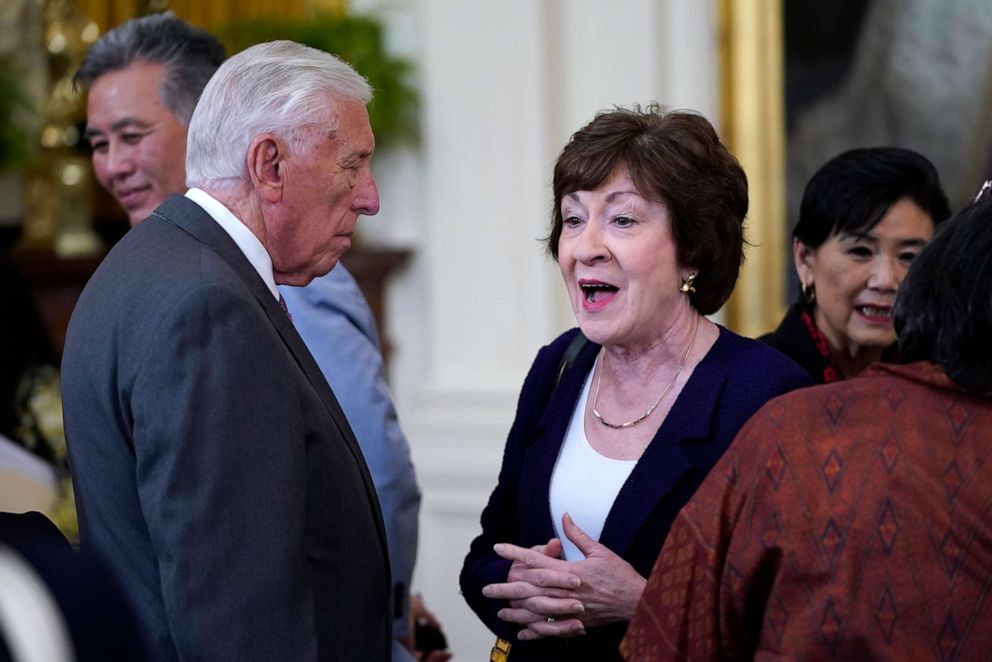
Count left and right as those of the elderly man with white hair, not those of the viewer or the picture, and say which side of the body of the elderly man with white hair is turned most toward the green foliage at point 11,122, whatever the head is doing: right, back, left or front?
left

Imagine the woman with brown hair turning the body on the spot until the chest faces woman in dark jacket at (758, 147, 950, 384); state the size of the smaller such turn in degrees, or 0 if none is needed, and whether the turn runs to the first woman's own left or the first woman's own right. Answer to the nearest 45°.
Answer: approximately 180°

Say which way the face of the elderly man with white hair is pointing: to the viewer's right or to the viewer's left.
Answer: to the viewer's right

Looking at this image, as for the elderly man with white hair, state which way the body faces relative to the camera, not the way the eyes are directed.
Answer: to the viewer's right

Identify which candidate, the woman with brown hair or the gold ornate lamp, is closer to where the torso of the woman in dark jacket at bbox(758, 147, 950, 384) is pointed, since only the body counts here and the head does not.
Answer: the woman with brown hair

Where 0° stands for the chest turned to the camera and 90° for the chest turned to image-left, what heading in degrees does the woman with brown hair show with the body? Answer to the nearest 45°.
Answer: approximately 45°

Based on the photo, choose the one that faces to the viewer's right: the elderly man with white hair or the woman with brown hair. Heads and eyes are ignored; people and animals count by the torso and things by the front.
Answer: the elderly man with white hair

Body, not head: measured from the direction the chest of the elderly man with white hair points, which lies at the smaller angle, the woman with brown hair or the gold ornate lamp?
the woman with brown hair
